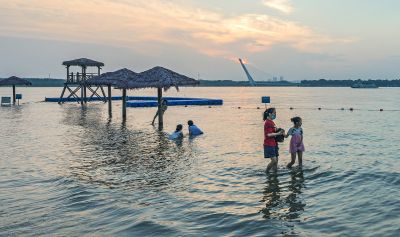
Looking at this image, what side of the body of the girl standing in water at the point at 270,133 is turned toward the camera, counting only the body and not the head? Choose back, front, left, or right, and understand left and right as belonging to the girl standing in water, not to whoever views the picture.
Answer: right

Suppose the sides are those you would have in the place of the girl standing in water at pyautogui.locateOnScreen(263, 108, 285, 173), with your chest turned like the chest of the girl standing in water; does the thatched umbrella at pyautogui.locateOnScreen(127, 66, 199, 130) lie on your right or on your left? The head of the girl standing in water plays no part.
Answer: on your left
